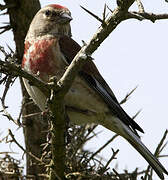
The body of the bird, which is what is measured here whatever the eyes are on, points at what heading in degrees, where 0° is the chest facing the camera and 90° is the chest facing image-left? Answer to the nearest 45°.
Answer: approximately 45°

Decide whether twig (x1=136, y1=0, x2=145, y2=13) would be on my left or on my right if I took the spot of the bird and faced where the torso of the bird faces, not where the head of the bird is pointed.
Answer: on my left
